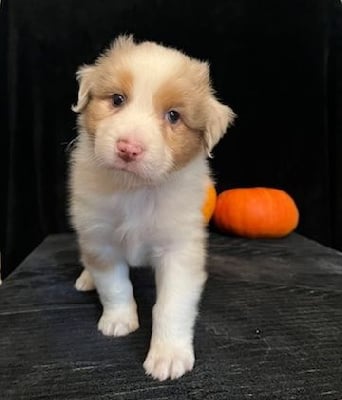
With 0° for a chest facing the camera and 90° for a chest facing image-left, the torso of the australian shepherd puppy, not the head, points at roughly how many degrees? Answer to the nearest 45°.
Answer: approximately 0°

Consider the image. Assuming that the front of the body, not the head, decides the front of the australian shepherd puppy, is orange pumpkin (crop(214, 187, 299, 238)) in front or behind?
behind
